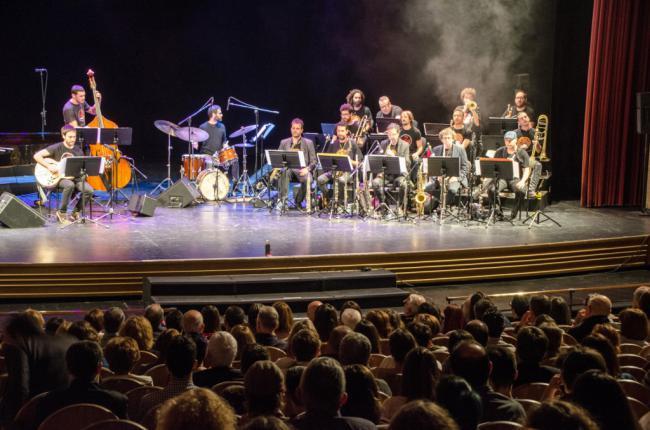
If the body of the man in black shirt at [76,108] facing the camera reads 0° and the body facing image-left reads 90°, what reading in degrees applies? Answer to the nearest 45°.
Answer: approximately 315°

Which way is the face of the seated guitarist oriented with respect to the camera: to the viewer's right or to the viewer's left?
to the viewer's right

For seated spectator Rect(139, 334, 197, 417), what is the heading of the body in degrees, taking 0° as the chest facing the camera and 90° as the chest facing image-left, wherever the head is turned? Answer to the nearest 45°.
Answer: approximately 180°

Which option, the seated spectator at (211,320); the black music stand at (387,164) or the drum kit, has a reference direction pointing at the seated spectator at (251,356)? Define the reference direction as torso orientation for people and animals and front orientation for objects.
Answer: the drum kit

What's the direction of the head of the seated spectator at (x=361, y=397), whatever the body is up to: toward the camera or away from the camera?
away from the camera

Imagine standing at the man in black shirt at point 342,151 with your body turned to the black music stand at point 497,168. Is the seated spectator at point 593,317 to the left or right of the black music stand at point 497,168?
right

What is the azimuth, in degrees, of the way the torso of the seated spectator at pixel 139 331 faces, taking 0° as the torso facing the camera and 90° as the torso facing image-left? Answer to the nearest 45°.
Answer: approximately 180°

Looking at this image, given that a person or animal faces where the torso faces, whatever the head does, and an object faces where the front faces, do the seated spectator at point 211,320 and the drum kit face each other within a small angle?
yes

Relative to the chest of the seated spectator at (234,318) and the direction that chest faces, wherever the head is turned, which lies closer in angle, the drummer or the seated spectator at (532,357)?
the drummer

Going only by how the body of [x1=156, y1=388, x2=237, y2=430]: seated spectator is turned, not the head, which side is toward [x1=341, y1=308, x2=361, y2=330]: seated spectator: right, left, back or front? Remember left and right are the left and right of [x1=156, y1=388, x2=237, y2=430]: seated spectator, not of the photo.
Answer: front

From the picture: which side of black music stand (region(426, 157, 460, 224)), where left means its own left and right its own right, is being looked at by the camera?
back

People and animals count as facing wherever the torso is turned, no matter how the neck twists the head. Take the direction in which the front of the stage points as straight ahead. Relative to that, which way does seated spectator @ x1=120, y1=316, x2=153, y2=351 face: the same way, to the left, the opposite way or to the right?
the opposite way

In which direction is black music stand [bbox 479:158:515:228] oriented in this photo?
away from the camera

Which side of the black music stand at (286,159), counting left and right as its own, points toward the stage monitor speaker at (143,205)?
left

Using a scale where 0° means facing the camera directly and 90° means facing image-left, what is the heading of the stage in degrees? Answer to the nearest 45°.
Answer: approximately 0°

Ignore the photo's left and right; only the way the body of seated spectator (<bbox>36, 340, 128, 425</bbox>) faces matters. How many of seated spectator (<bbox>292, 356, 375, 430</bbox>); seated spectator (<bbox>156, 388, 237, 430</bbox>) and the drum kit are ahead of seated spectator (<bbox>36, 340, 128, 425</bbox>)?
1

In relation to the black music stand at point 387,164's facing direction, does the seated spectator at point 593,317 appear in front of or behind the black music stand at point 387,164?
behind

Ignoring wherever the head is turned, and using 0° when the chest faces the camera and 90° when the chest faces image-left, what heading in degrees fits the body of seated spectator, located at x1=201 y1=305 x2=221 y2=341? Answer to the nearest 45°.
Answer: approximately 180°

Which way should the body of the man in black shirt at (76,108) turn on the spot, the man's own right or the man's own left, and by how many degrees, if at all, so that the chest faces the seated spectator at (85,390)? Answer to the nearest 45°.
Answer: approximately 45° to the man's own right
